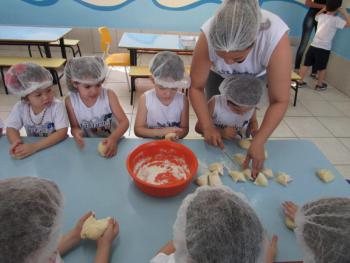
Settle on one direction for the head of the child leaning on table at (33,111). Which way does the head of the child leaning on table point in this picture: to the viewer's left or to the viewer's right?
to the viewer's right

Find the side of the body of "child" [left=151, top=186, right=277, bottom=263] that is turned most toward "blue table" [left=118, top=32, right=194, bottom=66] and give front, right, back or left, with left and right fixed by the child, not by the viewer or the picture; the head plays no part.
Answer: front

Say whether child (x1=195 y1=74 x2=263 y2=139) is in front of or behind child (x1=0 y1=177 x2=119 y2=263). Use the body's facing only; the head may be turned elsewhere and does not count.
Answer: in front

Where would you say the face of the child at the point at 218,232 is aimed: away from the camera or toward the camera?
away from the camera

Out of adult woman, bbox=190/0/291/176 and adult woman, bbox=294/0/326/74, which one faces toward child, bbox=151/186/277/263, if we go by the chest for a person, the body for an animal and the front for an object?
adult woman, bbox=190/0/291/176

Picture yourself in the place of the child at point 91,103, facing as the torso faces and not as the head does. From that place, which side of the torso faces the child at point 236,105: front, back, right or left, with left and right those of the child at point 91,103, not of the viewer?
left

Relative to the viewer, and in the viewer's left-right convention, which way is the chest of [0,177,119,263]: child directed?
facing away from the viewer and to the right of the viewer

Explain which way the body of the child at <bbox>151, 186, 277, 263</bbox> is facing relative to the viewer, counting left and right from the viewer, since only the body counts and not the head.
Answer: facing away from the viewer

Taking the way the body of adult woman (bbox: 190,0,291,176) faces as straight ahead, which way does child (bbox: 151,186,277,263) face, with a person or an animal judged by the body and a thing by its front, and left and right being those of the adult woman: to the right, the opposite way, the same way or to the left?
the opposite way

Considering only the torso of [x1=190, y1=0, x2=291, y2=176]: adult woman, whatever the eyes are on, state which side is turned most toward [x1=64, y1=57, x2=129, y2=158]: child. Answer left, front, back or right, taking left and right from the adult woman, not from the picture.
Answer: right

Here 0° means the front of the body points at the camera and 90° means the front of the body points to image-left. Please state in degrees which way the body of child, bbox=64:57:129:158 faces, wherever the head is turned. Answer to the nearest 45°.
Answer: approximately 0°
